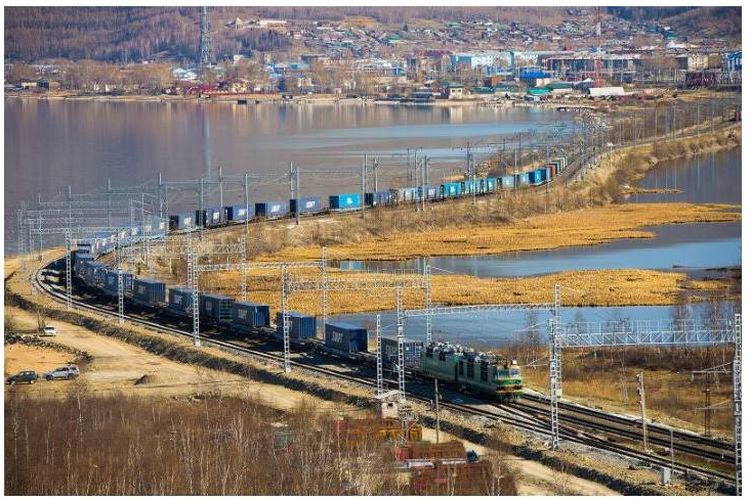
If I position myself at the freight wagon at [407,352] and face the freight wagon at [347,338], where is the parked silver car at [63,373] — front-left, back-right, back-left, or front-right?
front-left

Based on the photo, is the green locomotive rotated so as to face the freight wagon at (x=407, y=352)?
no

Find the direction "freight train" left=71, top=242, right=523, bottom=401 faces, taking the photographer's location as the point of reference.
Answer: facing the viewer and to the right of the viewer

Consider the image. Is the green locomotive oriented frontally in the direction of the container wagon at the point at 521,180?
no

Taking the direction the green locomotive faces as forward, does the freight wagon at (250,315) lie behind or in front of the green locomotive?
behind

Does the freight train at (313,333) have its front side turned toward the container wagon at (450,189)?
no

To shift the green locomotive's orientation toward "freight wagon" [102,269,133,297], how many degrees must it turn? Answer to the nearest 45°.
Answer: approximately 180°

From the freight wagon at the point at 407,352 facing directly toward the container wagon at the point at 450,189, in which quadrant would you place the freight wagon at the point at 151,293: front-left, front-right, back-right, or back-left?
front-left

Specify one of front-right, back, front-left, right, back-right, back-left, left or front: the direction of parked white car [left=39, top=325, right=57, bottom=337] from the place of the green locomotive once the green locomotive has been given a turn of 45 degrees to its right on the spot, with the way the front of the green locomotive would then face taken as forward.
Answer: back-right

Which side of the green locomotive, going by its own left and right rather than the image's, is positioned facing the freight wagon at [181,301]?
back

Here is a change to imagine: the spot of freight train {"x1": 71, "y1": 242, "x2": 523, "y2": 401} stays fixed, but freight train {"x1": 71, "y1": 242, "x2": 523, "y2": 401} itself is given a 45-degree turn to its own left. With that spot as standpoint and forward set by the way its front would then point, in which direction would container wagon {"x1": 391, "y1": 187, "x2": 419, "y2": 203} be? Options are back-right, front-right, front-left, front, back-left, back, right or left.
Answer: left

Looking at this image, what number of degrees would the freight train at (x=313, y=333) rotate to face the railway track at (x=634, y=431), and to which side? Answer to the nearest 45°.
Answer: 0° — it already faces it

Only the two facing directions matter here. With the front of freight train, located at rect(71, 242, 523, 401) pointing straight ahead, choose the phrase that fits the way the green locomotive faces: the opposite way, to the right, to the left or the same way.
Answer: the same way
